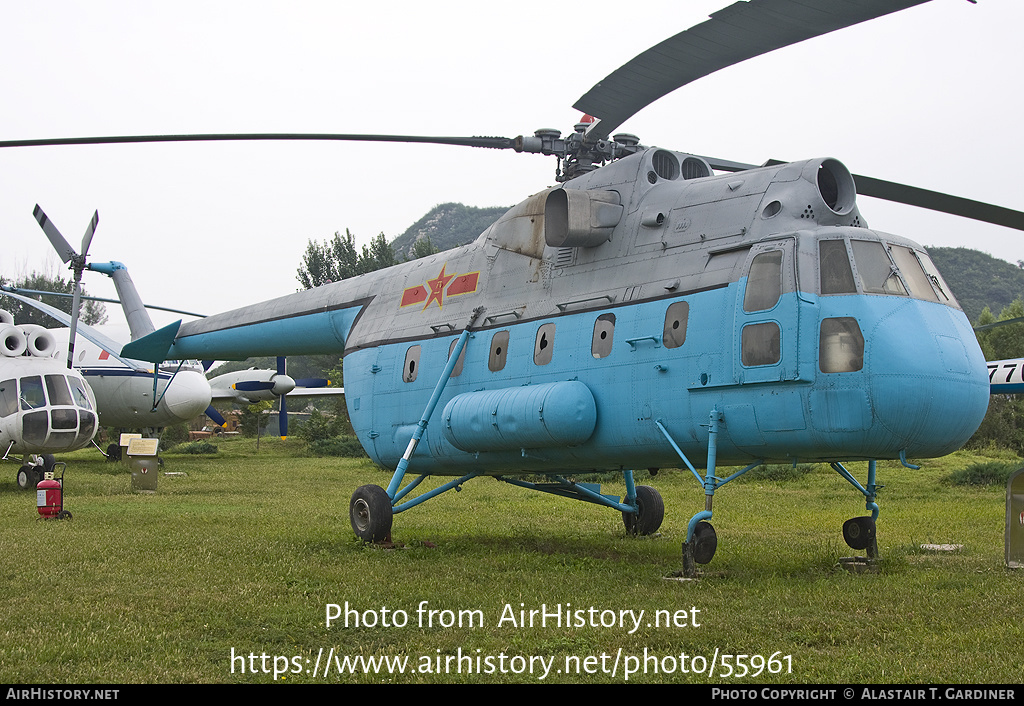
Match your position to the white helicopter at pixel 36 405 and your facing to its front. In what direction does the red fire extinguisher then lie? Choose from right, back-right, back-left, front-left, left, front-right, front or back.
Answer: front-right

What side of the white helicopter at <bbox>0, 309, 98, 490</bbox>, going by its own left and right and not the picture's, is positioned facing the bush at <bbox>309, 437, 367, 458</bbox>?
left

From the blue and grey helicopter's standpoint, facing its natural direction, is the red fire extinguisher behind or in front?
behind

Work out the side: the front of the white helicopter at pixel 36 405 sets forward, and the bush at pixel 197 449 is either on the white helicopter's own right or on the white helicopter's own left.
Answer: on the white helicopter's own left

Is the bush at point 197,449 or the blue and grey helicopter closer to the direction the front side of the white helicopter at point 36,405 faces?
the blue and grey helicopter

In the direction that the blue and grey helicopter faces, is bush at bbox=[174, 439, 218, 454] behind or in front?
behind

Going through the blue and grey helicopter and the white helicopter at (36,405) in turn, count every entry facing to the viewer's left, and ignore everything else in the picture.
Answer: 0

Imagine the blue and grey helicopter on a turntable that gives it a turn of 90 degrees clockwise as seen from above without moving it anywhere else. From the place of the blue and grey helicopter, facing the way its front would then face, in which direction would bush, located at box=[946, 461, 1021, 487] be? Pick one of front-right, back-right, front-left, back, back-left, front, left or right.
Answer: back
